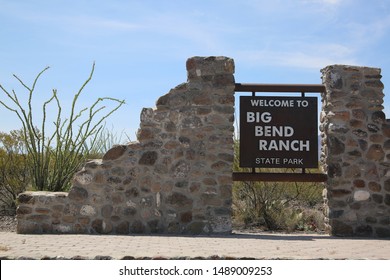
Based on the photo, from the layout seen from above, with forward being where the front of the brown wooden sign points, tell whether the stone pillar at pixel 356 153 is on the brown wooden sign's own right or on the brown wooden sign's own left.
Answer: on the brown wooden sign's own left

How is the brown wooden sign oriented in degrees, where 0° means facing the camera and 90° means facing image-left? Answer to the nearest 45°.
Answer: approximately 0°

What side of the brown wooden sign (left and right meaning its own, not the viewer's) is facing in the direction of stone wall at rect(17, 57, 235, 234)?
right
